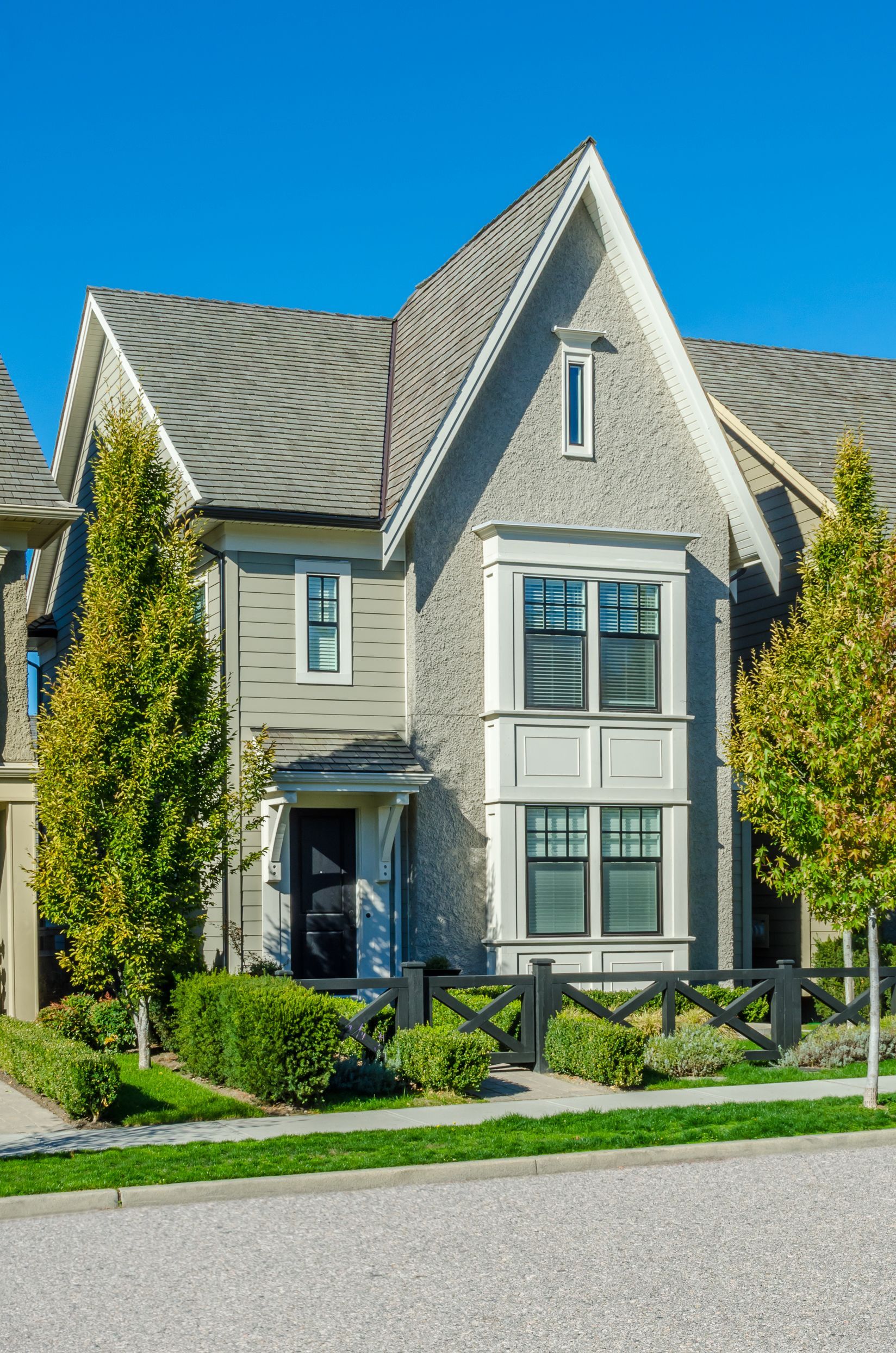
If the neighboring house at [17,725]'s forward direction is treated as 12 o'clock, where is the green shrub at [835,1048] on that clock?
The green shrub is roughly at 10 o'clock from the neighboring house.

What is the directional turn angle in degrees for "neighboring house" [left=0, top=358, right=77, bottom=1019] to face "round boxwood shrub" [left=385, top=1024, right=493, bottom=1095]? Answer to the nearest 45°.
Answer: approximately 45° to its left

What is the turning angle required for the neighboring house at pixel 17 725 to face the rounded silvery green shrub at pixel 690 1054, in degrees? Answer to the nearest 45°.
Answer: approximately 45° to its left

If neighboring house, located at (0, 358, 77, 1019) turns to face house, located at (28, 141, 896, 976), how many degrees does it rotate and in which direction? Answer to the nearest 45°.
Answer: approximately 90° to its left

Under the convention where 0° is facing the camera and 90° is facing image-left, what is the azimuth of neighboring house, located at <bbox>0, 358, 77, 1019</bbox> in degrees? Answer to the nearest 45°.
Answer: approximately 0°

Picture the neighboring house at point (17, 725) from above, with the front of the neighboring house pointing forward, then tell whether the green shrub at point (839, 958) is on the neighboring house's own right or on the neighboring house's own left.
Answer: on the neighboring house's own left

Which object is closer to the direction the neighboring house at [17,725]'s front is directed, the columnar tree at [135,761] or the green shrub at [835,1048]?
the columnar tree

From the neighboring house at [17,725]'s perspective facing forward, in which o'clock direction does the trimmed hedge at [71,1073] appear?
The trimmed hedge is roughly at 12 o'clock from the neighboring house.
